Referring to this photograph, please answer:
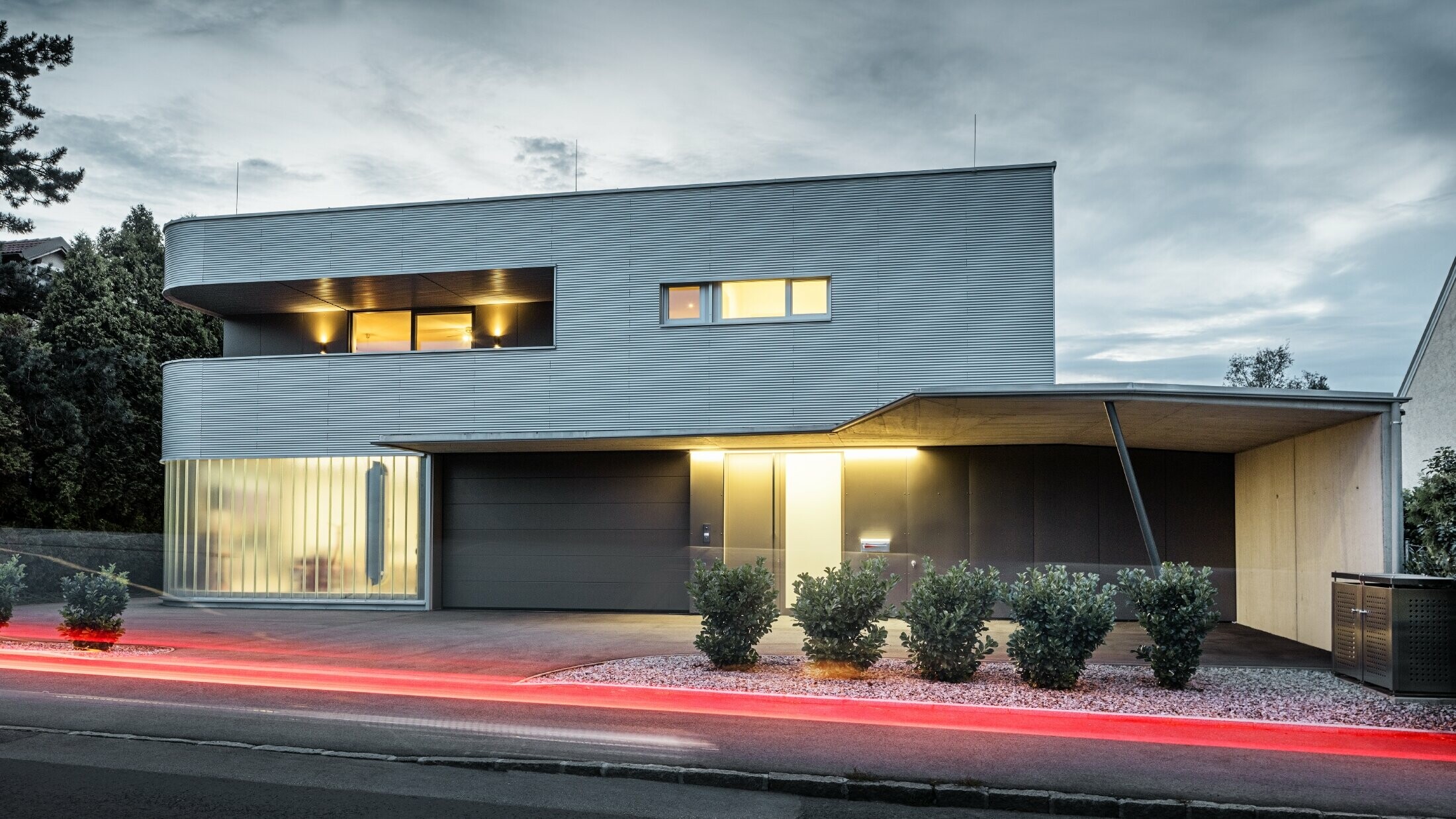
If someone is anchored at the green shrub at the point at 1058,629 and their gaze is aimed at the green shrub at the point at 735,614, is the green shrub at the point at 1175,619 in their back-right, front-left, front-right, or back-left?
back-right

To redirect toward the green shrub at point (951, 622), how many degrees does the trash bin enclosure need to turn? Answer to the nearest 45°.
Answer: approximately 45° to its right

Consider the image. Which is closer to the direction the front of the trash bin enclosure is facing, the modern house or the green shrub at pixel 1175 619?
the green shrub

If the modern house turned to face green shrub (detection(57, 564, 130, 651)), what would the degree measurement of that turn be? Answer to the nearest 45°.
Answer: approximately 45° to its right

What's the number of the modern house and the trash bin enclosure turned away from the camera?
0

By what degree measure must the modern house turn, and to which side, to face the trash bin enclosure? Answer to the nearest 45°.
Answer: approximately 45° to its left

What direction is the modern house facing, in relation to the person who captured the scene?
facing the viewer

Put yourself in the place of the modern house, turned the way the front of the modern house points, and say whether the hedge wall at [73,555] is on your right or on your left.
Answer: on your right

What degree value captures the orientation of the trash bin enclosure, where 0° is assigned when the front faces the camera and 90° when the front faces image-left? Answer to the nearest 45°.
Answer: approximately 45°

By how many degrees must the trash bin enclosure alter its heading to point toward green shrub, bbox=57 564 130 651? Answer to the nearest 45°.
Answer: approximately 45° to its right

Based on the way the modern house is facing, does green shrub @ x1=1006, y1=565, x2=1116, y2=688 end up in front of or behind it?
in front

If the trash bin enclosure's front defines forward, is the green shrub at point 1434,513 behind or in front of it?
behind
